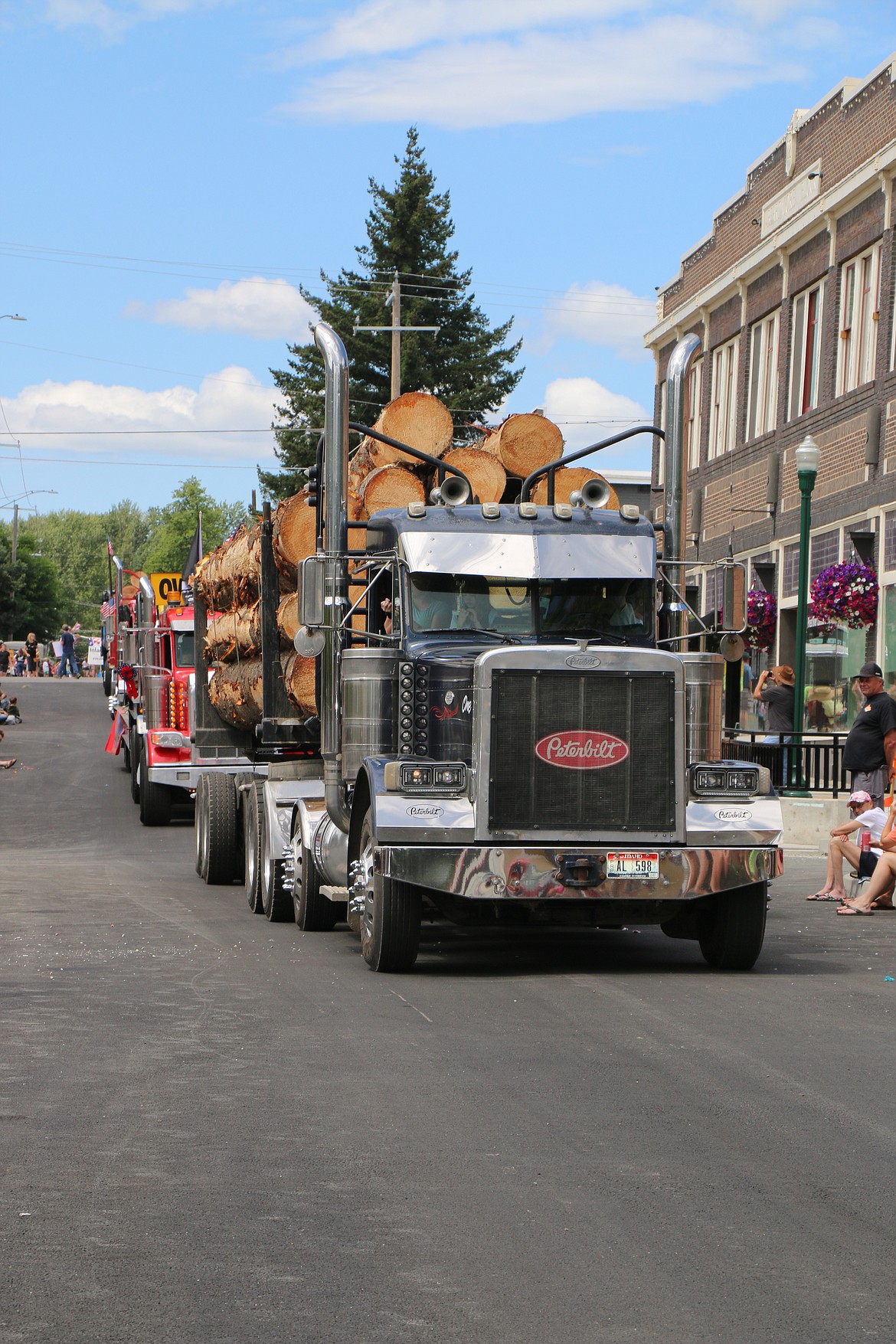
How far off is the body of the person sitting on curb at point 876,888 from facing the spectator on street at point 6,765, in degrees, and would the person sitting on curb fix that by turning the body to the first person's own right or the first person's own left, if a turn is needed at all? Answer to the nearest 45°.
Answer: approximately 45° to the first person's own right

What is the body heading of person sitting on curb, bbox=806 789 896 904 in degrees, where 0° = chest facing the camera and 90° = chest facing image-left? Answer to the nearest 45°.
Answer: approximately 90°

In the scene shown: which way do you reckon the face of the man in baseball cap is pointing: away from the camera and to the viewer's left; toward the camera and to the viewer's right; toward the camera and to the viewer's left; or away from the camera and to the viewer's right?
toward the camera and to the viewer's left

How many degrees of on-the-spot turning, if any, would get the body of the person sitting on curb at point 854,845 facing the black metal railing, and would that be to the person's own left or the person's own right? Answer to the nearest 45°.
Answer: approximately 90° to the person's own right

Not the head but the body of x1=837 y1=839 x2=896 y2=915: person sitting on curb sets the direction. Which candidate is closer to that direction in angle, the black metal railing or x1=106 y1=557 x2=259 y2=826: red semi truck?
the red semi truck

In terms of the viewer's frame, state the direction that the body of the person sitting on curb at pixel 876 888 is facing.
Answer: to the viewer's left

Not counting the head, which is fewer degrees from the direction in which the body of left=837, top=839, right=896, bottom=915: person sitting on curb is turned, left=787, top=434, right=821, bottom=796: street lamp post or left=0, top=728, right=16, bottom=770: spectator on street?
the spectator on street

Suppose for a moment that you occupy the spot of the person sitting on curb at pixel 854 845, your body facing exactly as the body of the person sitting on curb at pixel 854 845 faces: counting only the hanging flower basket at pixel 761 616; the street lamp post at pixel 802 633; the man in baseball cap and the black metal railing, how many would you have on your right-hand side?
4

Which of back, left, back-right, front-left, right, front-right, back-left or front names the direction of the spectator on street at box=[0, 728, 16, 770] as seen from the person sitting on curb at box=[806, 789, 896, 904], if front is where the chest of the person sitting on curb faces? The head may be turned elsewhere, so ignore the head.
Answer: front-right

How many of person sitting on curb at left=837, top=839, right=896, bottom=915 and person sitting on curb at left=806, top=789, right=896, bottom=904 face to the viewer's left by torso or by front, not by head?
2

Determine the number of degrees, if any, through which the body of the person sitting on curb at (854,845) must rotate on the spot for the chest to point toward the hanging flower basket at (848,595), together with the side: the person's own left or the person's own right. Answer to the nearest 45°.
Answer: approximately 90° to the person's own right
